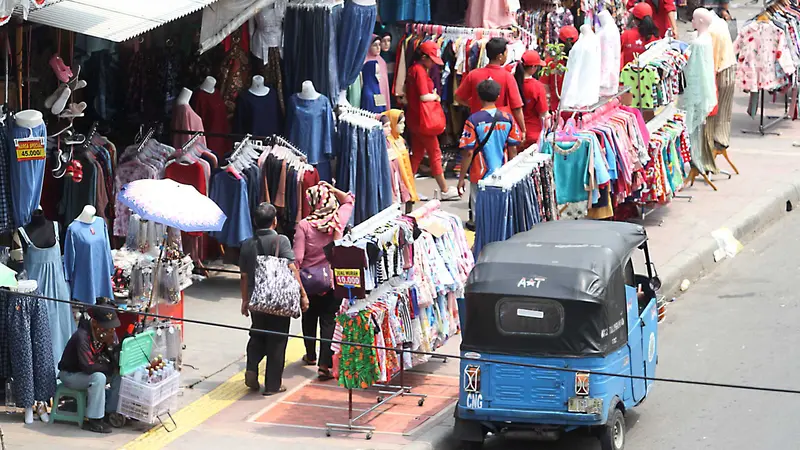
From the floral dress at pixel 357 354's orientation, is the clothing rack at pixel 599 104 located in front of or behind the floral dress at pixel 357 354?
behind

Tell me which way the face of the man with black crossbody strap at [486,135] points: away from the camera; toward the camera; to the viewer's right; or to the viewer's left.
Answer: away from the camera

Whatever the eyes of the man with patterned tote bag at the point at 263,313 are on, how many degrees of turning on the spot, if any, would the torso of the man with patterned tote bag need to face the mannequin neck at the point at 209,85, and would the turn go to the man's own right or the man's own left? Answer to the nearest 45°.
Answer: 0° — they already face it

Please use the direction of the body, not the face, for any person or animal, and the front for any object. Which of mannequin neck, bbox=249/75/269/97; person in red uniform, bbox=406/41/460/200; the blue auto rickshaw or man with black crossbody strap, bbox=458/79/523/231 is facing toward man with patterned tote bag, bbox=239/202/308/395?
the mannequin neck

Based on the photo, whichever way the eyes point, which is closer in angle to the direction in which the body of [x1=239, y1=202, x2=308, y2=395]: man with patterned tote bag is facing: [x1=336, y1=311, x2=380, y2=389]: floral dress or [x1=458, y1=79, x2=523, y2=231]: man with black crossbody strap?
the man with black crossbody strap
